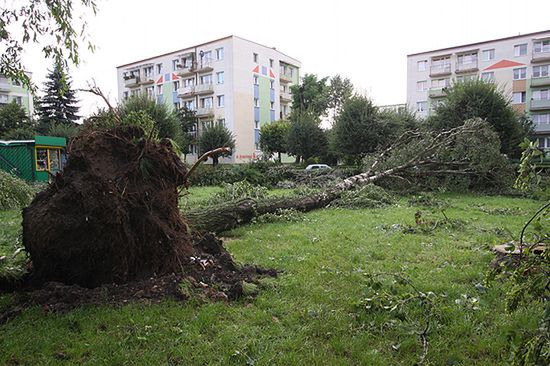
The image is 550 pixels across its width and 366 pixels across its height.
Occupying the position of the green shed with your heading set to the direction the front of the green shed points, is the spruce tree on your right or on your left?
on your left

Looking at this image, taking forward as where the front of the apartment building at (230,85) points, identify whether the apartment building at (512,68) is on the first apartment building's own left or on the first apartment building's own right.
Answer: on the first apartment building's own left

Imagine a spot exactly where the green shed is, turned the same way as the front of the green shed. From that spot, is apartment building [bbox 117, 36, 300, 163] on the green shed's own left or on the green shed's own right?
on the green shed's own left

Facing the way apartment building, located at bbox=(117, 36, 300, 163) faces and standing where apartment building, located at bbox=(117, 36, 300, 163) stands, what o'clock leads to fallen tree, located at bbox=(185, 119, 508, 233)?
The fallen tree is roughly at 10 o'clock from the apartment building.

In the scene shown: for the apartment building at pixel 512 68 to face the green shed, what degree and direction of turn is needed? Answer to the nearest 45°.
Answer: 0° — it already faces it

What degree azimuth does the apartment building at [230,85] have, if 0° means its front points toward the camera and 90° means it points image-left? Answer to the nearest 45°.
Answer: approximately 45°
